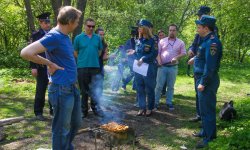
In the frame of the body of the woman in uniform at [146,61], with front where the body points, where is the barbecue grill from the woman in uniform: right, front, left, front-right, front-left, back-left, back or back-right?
front-left

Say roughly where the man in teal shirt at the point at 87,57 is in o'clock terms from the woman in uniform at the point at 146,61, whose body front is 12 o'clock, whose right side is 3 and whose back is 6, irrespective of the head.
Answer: The man in teal shirt is roughly at 1 o'clock from the woman in uniform.

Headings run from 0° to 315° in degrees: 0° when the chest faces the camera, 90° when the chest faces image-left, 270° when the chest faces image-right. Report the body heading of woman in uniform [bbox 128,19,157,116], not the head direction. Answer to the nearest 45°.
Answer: approximately 45°

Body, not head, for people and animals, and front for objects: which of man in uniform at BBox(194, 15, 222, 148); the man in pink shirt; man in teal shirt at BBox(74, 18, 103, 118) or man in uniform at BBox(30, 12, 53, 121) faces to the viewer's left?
man in uniform at BBox(194, 15, 222, 148)

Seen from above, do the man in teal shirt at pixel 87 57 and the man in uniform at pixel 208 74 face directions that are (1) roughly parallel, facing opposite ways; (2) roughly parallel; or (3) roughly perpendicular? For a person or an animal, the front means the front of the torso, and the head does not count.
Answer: roughly perpendicular

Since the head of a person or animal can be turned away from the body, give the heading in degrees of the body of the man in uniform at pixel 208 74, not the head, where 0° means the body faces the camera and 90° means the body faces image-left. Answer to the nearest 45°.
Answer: approximately 90°

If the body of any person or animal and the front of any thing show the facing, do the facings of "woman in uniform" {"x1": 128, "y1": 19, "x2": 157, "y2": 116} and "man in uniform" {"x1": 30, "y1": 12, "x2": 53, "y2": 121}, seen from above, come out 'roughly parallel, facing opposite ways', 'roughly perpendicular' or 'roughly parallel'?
roughly perpendicular

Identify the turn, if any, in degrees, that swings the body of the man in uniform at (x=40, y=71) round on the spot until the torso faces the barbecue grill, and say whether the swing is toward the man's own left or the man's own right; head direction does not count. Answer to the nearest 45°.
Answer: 0° — they already face it

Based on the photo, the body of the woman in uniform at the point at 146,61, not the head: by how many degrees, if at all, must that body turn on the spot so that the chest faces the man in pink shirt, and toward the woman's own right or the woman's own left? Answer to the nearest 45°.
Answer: approximately 180°
